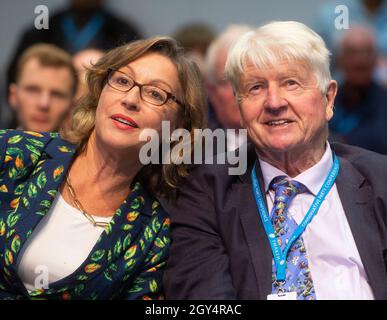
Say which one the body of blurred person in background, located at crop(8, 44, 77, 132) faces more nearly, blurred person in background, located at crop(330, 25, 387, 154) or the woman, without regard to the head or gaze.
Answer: the woman

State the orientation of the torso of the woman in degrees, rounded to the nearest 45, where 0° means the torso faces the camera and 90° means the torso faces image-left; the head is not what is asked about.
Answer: approximately 0°

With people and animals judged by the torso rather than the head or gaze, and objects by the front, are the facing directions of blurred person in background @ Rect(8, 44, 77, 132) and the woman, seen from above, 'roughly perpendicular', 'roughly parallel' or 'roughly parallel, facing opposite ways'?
roughly parallel

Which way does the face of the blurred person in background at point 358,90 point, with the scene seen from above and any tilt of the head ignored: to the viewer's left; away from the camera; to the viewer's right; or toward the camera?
toward the camera

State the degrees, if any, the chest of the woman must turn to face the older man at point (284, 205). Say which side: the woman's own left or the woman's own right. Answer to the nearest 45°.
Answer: approximately 90° to the woman's own left

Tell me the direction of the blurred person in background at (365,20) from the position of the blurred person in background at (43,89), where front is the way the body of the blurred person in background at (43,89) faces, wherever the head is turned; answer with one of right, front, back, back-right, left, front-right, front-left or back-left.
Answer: left

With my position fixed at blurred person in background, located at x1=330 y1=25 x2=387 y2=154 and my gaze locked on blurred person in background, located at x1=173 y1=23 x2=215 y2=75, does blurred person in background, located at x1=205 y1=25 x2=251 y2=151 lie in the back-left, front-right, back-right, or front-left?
front-left

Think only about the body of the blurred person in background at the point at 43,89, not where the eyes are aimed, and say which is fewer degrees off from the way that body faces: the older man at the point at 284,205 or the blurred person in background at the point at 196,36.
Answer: the older man

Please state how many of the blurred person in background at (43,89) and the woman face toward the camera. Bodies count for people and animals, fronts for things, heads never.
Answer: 2

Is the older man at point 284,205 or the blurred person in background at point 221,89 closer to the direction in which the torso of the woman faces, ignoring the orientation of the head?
the older man

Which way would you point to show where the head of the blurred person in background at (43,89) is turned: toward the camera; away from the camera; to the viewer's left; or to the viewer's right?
toward the camera

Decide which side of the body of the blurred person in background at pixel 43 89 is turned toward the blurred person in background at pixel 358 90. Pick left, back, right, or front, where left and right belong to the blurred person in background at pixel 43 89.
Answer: left
